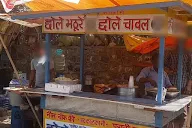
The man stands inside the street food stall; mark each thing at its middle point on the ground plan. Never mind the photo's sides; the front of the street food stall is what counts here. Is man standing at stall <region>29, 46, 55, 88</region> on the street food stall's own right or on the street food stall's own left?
on the street food stall's own right

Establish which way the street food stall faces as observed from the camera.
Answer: facing the viewer and to the left of the viewer
